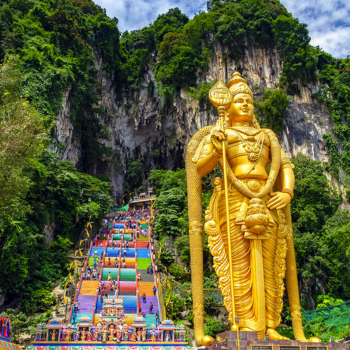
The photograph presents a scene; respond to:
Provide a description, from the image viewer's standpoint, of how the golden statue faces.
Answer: facing the viewer and to the right of the viewer

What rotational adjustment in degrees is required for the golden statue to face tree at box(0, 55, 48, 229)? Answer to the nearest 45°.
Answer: approximately 135° to its right
